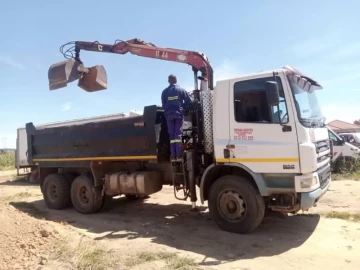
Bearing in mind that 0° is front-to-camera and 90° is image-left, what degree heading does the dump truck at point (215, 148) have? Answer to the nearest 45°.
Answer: approximately 315°

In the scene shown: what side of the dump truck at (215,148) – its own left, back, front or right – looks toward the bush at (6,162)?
back

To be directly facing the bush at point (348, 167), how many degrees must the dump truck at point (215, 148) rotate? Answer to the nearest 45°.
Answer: approximately 90° to its left

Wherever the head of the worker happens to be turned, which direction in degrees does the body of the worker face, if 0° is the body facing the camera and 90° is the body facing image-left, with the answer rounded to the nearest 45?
approximately 180°

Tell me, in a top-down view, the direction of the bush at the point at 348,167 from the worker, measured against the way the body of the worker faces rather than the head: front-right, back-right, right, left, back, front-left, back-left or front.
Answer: front-right
